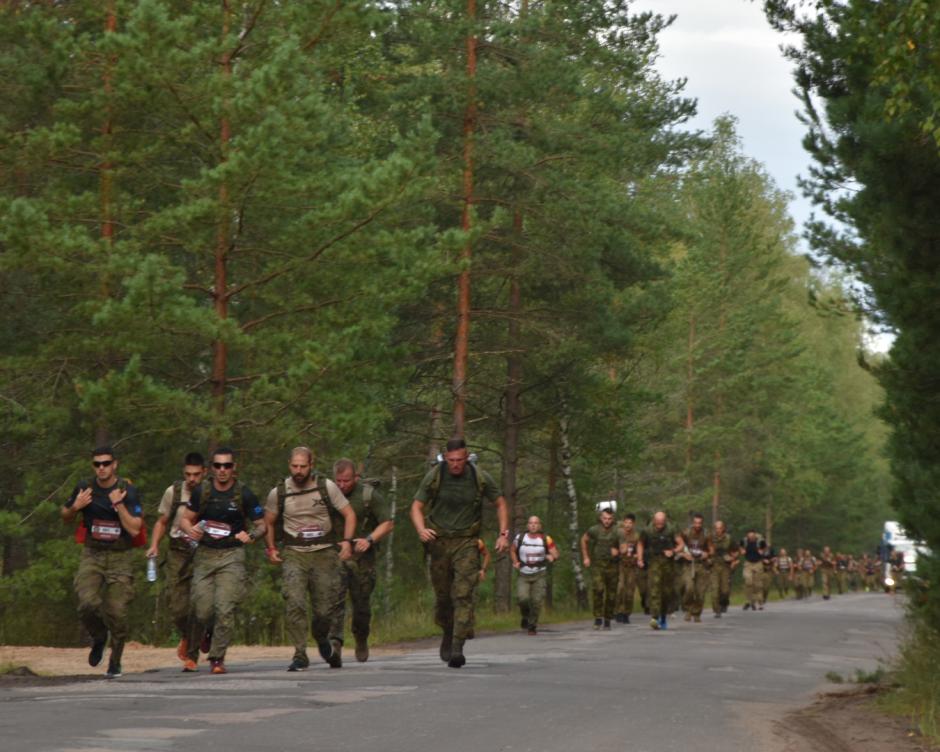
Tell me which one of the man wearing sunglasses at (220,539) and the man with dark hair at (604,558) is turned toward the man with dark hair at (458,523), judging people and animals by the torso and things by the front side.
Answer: the man with dark hair at (604,558)

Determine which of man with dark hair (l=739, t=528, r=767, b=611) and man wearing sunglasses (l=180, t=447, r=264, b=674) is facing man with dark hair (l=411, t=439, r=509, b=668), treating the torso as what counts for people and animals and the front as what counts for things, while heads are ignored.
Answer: man with dark hair (l=739, t=528, r=767, b=611)

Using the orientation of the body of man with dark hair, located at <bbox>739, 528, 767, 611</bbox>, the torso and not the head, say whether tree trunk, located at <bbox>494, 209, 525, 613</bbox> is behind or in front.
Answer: in front

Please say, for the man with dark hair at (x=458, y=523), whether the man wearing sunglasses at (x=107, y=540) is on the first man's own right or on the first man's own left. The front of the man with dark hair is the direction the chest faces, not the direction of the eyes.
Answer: on the first man's own right

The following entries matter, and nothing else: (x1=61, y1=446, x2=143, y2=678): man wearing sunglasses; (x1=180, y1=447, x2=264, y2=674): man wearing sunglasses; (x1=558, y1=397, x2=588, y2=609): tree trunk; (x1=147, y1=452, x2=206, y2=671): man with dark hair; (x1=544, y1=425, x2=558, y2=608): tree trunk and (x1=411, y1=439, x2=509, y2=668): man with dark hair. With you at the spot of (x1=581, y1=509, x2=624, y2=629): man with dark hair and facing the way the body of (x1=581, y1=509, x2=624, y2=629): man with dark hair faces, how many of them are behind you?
2

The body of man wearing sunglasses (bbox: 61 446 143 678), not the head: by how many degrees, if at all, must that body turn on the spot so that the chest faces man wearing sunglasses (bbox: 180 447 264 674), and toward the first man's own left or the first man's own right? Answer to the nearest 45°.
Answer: approximately 90° to the first man's own left

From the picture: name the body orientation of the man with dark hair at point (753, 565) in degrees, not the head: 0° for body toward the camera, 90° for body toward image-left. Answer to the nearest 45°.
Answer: approximately 0°

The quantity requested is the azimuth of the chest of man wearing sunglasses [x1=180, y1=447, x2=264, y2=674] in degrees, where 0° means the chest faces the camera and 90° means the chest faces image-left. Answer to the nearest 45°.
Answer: approximately 0°
